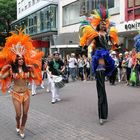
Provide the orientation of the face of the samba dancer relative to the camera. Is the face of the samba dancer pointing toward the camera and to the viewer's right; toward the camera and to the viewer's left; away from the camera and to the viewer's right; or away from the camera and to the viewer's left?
toward the camera and to the viewer's right

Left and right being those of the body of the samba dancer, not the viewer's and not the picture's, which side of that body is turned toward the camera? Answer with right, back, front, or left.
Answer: front

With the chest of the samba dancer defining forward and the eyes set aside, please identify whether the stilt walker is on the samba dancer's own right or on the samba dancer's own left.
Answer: on the samba dancer's own left
